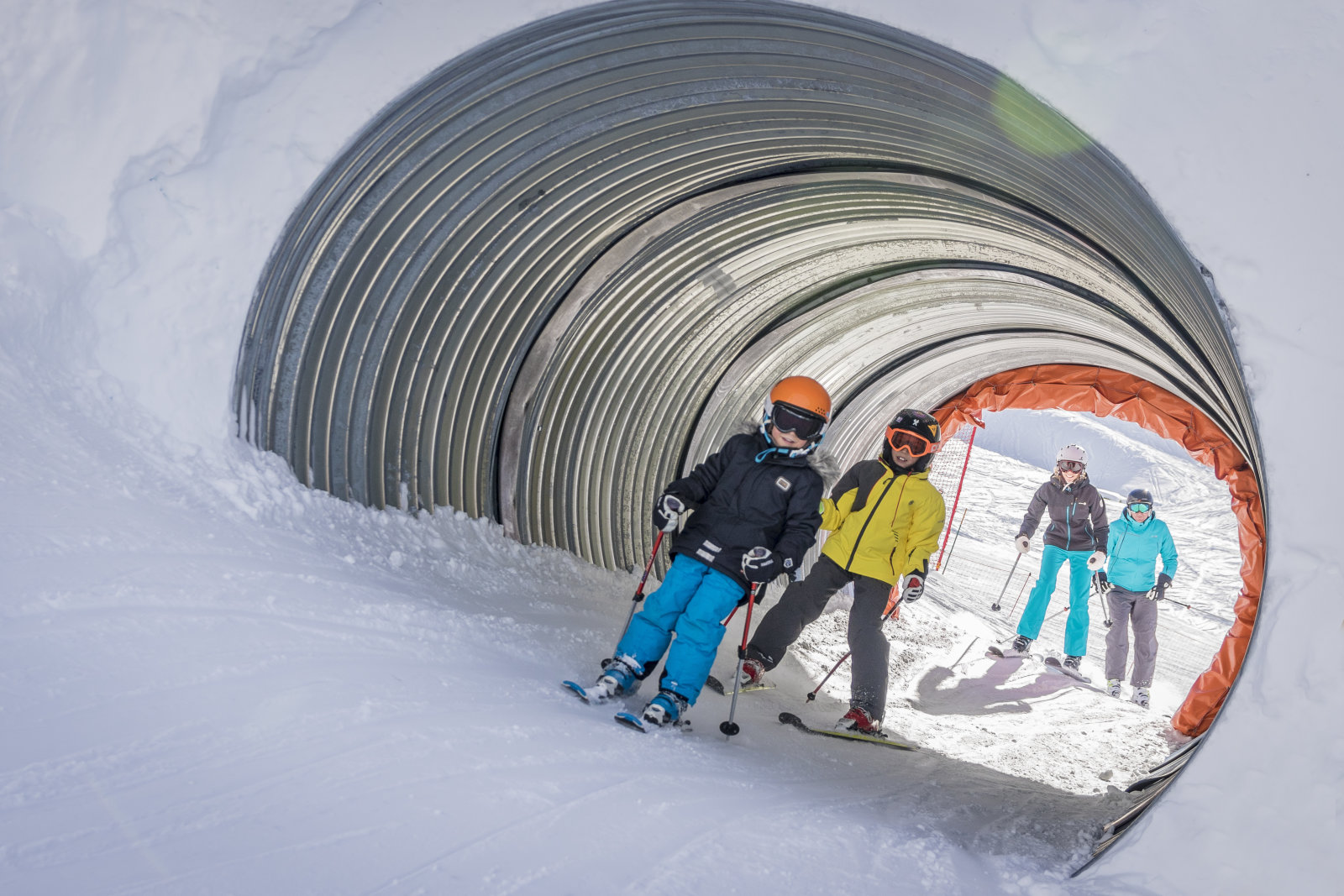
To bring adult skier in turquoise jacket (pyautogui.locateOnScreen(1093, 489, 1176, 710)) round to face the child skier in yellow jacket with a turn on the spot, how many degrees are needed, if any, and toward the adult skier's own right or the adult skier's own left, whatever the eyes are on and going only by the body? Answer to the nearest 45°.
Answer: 0° — they already face them

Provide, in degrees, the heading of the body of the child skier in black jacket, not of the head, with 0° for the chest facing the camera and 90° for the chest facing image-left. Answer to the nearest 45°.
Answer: approximately 0°

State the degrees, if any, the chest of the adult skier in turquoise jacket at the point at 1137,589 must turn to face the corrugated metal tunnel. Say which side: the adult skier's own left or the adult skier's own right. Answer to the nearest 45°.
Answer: approximately 45° to the adult skier's own right

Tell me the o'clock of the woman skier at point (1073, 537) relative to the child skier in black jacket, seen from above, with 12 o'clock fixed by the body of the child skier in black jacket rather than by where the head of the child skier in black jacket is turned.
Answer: The woman skier is roughly at 7 o'clock from the child skier in black jacket.

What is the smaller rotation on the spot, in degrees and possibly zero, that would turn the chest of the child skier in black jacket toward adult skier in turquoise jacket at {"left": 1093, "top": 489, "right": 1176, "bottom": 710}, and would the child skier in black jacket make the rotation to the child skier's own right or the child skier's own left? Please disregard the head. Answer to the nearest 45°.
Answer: approximately 135° to the child skier's own left

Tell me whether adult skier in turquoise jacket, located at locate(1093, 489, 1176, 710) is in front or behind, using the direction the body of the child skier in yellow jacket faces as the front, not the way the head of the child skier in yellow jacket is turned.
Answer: behind
